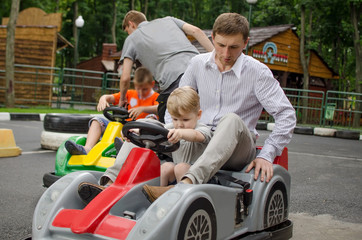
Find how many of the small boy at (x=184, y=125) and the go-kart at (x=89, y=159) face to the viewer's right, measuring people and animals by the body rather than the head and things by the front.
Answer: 0

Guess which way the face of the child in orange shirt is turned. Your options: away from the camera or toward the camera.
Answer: toward the camera

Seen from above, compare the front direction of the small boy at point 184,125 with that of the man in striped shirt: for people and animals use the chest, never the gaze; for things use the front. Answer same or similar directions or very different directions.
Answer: same or similar directions

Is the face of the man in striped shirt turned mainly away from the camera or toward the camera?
toward the camera

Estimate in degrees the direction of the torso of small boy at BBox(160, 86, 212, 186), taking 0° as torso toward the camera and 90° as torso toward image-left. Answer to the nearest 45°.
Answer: approximately 45°

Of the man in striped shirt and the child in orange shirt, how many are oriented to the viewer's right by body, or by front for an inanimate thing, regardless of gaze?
0

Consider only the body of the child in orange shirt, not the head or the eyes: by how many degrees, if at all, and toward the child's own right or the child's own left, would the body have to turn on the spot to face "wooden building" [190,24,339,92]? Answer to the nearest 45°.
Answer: approximately 180°

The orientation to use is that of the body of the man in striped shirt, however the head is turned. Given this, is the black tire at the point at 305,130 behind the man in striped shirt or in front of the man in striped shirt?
behind

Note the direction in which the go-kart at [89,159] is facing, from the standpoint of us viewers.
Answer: facing the viewer and to the left of the viewer

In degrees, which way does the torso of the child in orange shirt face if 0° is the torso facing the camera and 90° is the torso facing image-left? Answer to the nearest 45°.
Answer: approximately 45°

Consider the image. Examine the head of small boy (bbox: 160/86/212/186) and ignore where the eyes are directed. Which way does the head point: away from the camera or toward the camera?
toward the camera

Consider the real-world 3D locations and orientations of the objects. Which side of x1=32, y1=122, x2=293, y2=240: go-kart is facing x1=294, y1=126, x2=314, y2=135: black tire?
back
